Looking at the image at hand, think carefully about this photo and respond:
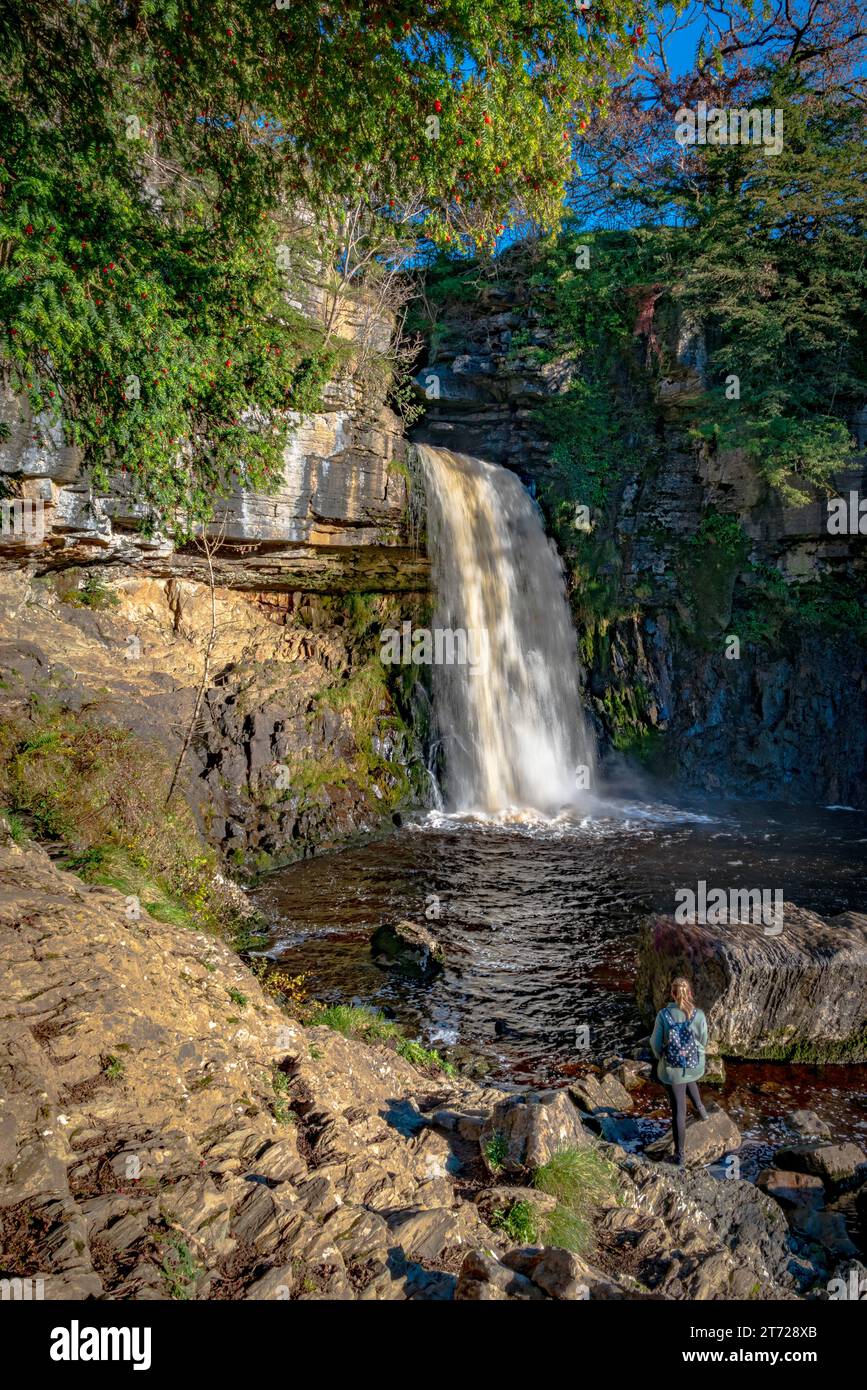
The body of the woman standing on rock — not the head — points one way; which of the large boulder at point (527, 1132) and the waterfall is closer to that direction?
the waterfall

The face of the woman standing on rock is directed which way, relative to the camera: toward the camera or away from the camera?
away from the camera

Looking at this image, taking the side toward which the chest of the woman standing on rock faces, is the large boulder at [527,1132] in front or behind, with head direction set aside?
behind

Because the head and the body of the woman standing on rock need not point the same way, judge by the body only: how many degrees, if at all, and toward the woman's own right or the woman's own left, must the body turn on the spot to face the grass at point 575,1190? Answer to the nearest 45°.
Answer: approximately 180°

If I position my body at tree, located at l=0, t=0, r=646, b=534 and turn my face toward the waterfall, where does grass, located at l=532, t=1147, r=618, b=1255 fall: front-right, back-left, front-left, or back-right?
back-right

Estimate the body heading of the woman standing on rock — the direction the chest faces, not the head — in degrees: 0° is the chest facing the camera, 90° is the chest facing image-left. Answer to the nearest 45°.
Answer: approximately 180°

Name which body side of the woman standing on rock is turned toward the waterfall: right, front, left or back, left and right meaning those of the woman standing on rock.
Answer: front

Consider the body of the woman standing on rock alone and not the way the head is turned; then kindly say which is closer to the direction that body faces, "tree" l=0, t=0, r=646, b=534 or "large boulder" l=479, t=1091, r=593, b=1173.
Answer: the tree
